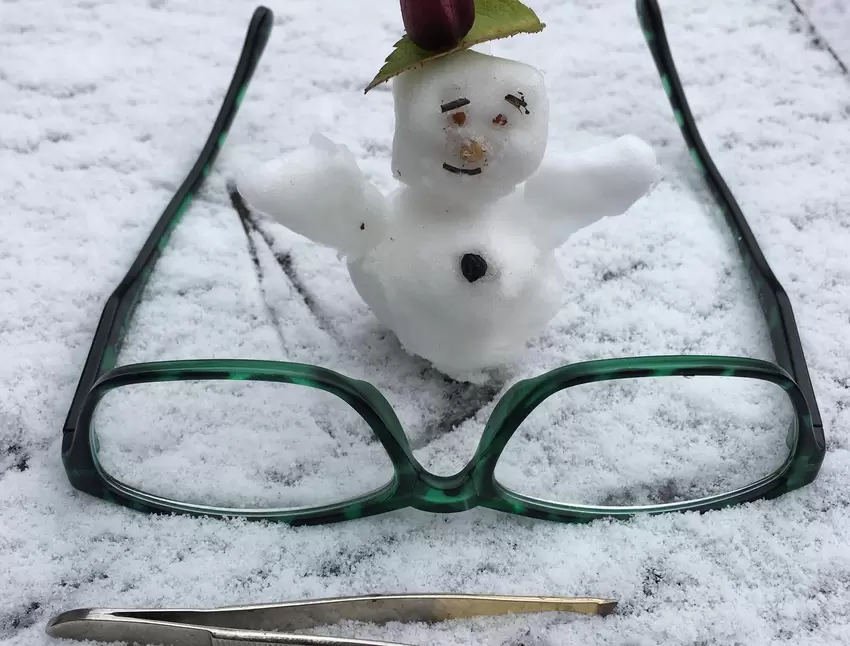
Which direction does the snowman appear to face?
toward the camera
